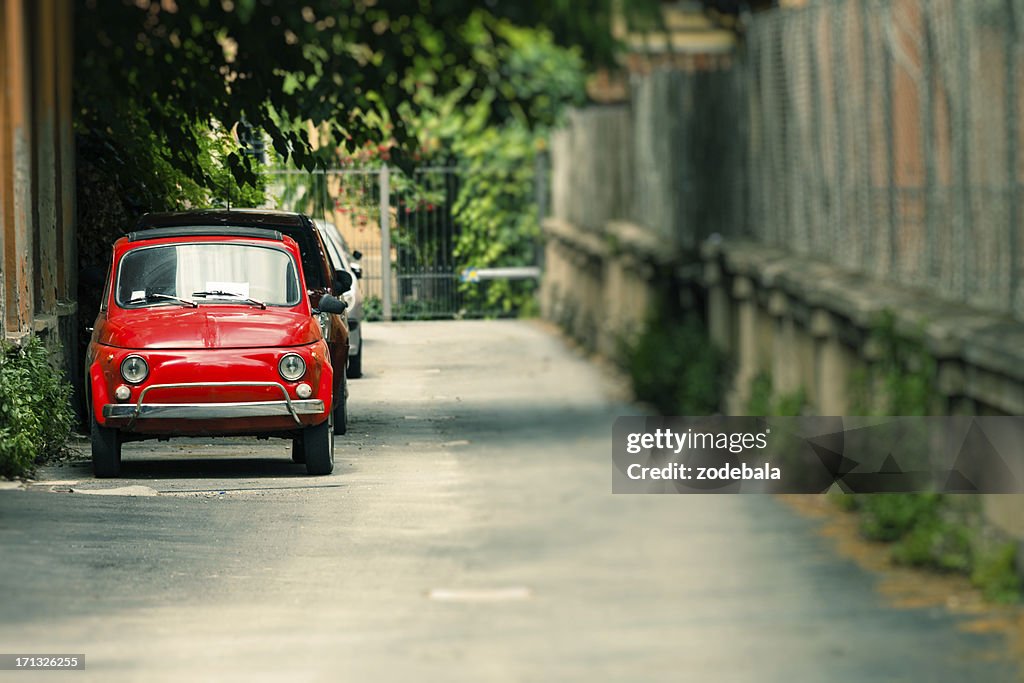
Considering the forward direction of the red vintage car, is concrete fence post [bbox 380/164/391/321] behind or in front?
behind

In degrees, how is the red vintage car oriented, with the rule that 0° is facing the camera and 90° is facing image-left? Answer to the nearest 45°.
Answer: approximately 0°

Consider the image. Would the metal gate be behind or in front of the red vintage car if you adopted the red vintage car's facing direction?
behind

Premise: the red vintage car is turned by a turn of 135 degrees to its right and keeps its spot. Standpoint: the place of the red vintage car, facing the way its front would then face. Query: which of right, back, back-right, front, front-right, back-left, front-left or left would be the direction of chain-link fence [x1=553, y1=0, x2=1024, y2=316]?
right

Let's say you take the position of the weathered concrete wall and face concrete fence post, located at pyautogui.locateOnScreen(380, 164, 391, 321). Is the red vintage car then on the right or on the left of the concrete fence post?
left
